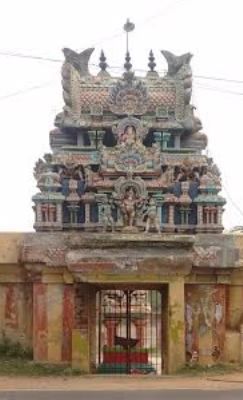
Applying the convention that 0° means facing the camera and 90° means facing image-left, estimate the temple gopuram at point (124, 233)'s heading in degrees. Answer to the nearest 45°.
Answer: approximately 0°
